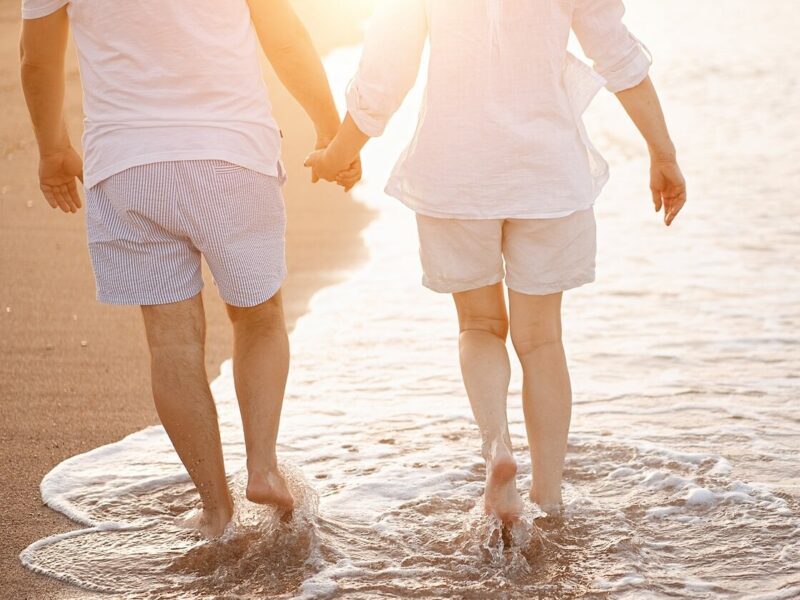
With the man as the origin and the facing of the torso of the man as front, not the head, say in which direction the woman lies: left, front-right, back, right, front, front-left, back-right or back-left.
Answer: right

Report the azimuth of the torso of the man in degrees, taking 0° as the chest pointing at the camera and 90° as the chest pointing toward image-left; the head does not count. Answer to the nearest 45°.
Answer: approximately 180°

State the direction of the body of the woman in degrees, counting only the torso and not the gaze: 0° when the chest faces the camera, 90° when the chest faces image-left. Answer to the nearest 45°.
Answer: approximately 180°

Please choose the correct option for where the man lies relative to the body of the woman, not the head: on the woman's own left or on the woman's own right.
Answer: on the woman's own left

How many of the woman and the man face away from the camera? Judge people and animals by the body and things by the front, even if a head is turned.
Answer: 2
